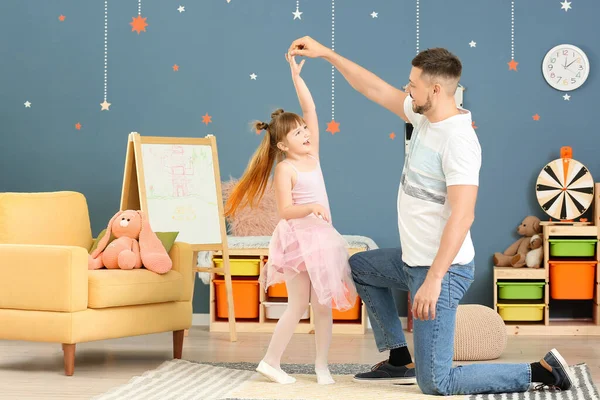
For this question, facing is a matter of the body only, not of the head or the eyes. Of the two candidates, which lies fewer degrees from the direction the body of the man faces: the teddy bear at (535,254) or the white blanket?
the white blanket

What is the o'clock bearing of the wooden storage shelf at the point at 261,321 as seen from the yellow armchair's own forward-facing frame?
The wooden storage shelf is roughly at 9 o'clock from the yellow armchair.

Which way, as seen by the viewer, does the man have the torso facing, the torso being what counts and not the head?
to the viewer's left

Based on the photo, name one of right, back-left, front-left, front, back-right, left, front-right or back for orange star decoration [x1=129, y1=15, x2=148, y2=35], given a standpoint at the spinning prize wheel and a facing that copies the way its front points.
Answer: right

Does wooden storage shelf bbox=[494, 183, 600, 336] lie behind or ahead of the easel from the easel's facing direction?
ahead

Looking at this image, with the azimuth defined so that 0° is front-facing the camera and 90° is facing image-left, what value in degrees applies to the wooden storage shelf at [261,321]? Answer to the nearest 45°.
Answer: approximately 0°

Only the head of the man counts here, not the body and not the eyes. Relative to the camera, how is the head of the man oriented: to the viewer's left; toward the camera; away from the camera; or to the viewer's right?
to the viewer's left
